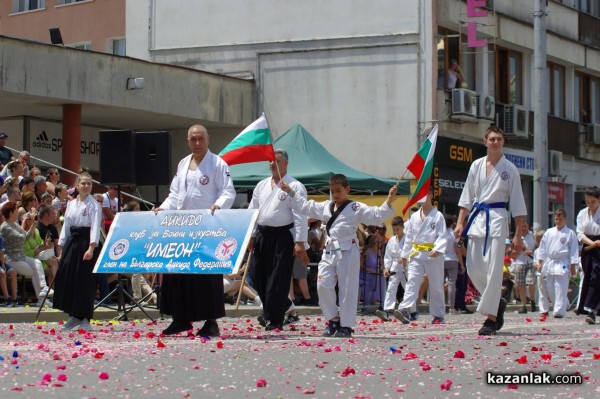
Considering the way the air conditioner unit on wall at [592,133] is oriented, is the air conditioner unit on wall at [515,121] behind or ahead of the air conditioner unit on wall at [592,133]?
ahead

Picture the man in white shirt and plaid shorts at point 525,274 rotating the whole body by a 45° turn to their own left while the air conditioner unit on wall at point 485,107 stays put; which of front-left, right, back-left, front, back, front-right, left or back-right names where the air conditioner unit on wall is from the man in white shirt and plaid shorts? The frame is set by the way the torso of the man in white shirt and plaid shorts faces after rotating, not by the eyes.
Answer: back

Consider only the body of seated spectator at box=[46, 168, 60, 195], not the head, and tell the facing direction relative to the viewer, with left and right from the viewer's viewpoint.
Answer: facing the viewer and to the right of the viewer

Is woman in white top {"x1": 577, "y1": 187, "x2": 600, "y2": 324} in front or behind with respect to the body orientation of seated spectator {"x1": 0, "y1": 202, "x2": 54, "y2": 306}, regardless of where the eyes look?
in front

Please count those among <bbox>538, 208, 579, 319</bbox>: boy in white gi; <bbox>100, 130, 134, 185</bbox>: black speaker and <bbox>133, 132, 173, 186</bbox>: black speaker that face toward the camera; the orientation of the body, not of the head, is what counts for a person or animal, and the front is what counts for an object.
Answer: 3

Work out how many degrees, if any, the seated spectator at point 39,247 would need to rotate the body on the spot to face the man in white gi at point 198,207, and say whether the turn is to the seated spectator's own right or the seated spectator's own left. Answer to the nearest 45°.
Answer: approximately 45° to the seated spectator's own right

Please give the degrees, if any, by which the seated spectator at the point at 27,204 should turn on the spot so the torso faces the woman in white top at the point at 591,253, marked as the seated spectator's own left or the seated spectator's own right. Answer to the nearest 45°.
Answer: approximately 45° to the seated spectator's own right

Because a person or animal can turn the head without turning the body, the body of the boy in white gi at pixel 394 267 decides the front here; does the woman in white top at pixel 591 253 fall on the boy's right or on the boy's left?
on the boy's left

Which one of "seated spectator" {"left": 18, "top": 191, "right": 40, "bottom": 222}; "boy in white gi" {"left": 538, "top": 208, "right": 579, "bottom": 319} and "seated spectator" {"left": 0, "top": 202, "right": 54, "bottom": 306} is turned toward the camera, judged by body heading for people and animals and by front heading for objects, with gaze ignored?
the boy in white gi

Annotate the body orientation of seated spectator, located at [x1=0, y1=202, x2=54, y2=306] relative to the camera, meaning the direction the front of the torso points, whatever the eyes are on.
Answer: to the viewer's right

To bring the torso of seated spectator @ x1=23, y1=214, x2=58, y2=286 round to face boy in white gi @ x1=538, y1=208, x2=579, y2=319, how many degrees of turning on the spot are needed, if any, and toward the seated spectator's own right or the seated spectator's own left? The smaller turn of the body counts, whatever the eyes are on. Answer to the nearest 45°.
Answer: approximately 45° to the seated spectator's own left

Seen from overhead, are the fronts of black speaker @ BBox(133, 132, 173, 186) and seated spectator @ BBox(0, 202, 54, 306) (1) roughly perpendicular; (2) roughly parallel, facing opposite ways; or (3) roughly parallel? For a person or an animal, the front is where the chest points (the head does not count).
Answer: roughly perpendicular
